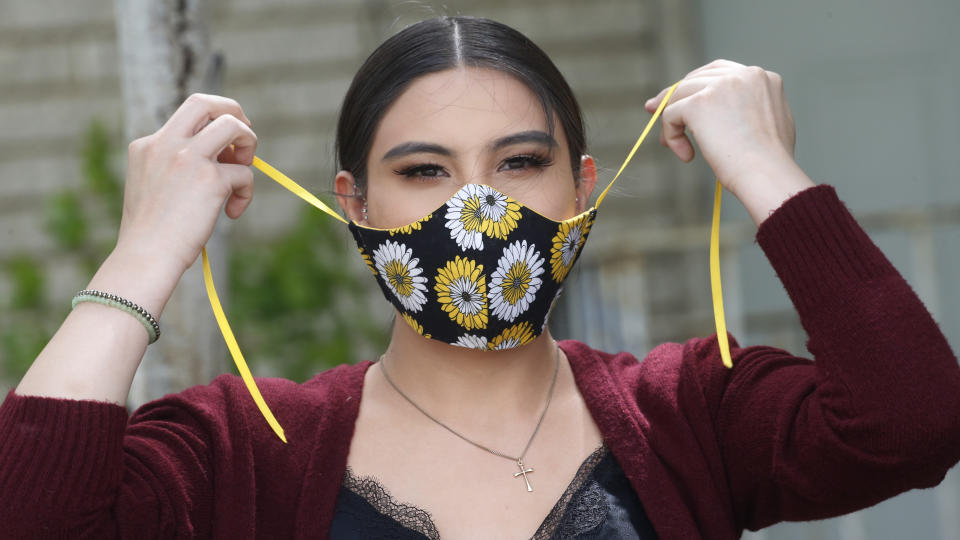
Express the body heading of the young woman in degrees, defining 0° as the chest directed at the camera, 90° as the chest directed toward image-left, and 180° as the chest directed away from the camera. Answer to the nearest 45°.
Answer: approximately 0°

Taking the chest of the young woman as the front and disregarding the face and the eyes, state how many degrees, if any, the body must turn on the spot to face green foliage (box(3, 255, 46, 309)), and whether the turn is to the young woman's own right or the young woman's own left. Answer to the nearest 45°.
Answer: approximately 135° to the young woman's own right

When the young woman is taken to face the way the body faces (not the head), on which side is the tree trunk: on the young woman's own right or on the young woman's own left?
on the young woman's own right
